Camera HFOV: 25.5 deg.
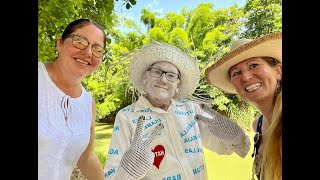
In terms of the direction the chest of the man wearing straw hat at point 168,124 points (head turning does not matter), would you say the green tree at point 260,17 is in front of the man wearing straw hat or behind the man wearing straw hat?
behind

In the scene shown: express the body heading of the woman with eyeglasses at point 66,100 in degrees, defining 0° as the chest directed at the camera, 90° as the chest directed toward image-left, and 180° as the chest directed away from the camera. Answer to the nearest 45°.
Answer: approximately 0°

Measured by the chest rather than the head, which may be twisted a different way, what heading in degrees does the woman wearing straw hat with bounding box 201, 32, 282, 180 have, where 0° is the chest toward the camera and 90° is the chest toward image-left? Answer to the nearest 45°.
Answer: approximately 45°

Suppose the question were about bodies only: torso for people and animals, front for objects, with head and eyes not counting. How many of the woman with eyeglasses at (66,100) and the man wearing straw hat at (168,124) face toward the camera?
2
